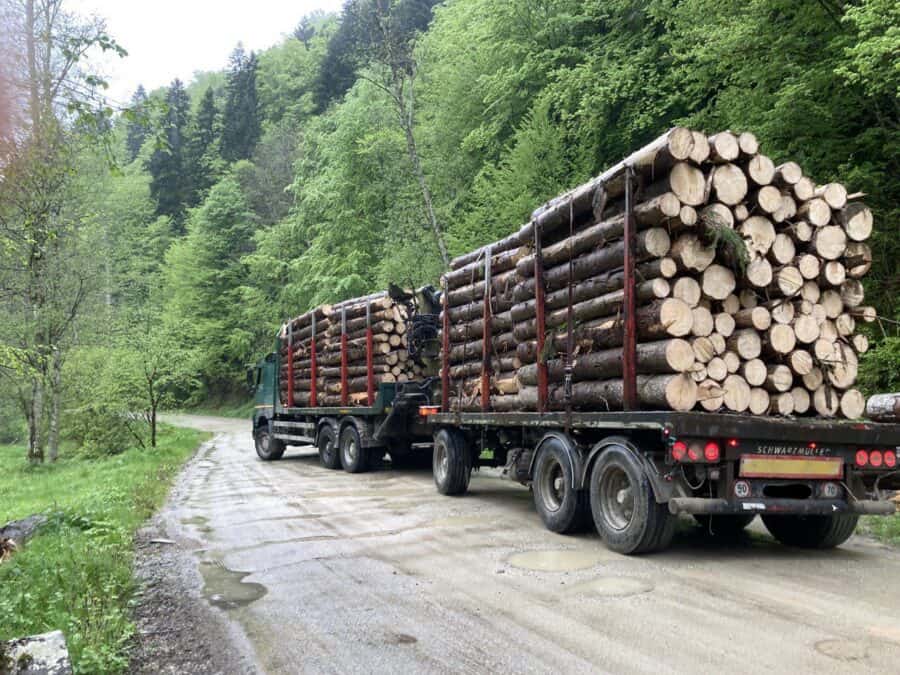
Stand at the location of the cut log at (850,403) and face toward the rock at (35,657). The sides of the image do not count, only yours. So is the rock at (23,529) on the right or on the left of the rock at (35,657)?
right

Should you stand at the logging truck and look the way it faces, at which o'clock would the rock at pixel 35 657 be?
The rock is roughly at 9 o'clock from the logging truck.

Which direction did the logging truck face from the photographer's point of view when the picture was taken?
facing away from the viewer and to the left of the viewer
